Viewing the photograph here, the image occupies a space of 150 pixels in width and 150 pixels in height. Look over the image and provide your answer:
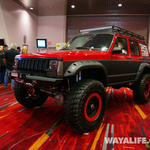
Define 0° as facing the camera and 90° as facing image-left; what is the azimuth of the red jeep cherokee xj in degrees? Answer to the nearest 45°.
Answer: approximately 45°
